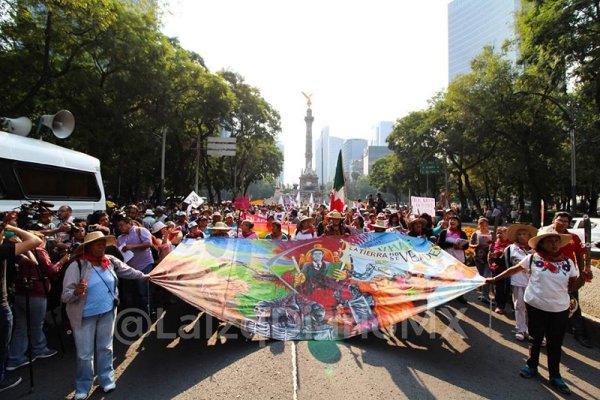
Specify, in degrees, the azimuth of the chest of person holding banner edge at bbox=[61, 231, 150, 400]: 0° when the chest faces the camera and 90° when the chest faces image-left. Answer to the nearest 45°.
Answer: approximately 315°

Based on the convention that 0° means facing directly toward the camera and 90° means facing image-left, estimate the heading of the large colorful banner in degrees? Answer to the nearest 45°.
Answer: approximately 0°

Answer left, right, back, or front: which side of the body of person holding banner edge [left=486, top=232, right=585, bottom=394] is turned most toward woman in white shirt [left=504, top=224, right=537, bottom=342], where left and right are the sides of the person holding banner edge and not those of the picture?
back

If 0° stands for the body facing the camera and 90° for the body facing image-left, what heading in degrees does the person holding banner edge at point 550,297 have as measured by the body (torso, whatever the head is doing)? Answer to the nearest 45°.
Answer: approximately 0°

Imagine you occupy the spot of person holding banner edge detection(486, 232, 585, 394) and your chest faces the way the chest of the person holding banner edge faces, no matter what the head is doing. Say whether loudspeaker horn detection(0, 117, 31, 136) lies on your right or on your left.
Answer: on your right

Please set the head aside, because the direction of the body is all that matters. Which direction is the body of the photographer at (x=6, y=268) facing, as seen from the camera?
to the viewer's right

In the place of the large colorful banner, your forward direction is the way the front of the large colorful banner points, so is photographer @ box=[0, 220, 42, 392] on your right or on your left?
on your right
